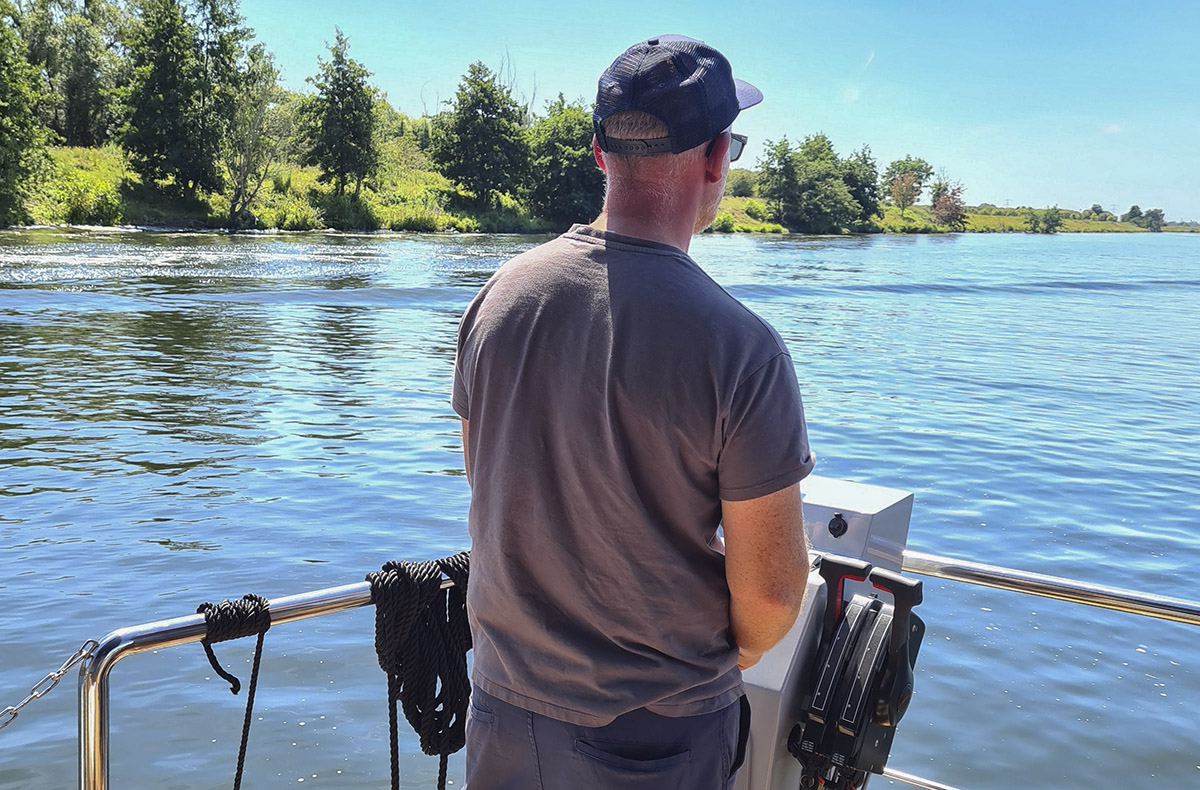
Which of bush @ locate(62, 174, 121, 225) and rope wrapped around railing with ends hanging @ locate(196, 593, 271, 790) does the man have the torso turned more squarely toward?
the bush

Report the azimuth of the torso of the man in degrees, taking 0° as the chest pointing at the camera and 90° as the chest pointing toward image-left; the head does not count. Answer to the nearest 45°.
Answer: approximately 225°

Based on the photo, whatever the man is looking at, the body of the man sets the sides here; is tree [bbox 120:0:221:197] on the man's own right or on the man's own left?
on the man's own left

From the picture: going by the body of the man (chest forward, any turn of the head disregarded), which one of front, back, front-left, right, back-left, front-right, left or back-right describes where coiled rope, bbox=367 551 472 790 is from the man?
left

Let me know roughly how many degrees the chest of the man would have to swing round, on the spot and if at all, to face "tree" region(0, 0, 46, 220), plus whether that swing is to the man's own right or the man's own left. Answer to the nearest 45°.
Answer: approximately 90° to the man's own left

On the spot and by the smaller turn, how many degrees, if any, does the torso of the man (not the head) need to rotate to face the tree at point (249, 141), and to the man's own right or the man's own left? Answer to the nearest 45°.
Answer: approximately 45° to the man's own left

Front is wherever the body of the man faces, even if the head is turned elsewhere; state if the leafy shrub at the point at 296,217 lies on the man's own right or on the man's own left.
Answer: on the man's own left

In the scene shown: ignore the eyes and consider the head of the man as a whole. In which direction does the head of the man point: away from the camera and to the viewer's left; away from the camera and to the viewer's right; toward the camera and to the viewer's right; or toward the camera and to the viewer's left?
away from the camera and to the viewer's right
